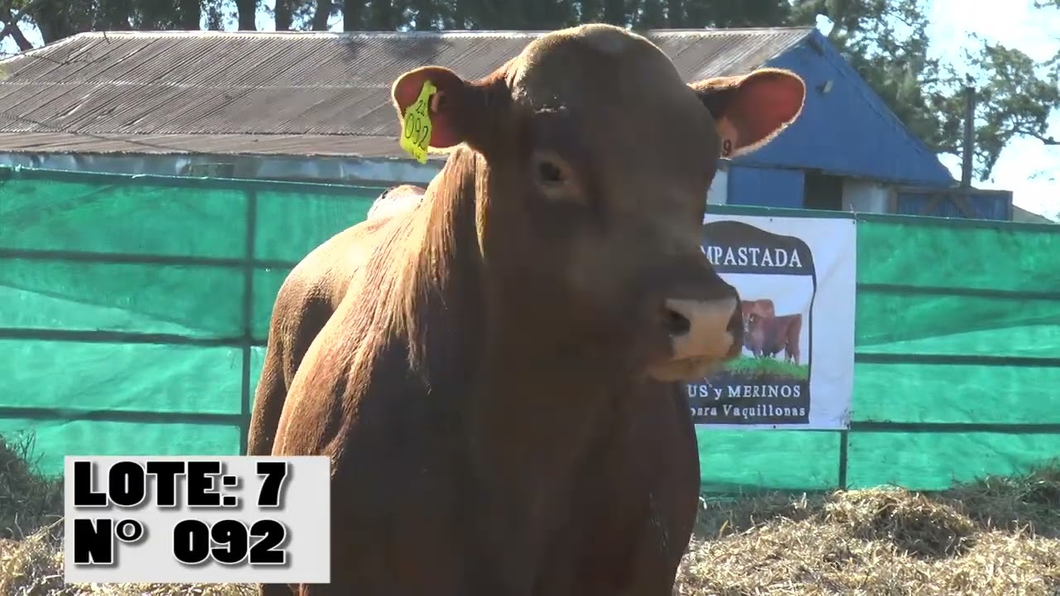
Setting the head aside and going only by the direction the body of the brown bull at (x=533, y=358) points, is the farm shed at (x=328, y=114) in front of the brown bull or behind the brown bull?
behind

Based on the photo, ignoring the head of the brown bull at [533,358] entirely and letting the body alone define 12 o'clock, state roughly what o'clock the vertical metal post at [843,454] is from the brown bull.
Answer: The vertical metal post is roughly at 8 o'clock from the brown bull.

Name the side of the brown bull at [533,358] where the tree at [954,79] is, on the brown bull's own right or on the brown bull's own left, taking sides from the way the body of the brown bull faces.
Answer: on the brown bull's own left

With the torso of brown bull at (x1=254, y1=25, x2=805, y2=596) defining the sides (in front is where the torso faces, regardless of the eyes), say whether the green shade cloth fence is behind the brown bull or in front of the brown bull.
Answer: behind

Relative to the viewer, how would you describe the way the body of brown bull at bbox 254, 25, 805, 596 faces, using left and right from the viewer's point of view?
facing the viewer and to the right of the viewer

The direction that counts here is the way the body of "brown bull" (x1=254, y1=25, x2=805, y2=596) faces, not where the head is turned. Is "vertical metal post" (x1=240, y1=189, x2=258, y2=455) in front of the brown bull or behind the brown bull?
behind
